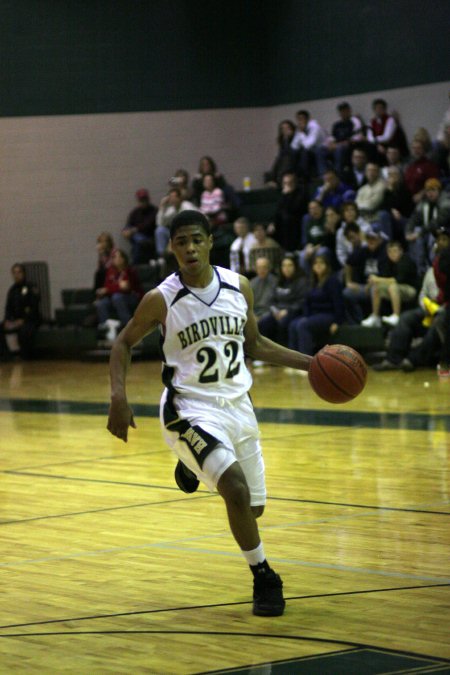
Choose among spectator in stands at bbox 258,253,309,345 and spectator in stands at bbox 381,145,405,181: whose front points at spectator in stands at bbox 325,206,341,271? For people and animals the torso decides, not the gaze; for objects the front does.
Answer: spectator in stands at bbox 381,145,405,181

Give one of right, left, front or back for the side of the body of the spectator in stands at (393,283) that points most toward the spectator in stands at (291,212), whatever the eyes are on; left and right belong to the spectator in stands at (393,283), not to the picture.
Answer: right

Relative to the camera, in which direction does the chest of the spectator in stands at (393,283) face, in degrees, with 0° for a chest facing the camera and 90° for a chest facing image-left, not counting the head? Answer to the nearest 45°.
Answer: approximately 45°

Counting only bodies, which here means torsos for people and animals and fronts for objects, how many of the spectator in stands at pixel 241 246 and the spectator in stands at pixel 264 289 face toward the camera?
2

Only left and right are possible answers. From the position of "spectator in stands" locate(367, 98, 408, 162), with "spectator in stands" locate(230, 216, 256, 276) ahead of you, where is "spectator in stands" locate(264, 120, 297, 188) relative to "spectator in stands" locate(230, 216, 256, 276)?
right

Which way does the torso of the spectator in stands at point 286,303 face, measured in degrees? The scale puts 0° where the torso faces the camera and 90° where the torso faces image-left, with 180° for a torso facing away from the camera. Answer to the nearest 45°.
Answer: approximately 45°

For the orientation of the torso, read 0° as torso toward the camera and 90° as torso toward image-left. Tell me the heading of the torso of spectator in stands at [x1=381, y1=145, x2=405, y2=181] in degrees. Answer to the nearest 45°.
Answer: approximately 45°

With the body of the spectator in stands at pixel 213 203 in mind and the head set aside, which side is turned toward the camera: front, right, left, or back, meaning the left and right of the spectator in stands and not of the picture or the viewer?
front

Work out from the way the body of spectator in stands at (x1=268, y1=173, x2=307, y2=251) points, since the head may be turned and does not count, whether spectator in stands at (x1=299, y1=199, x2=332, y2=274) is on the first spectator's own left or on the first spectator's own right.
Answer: on the first spectator's own left

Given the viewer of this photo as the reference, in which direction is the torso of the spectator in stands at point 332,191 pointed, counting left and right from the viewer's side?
facing the viewer and to the left of the viewer

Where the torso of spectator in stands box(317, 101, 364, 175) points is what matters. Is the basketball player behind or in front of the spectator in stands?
in front

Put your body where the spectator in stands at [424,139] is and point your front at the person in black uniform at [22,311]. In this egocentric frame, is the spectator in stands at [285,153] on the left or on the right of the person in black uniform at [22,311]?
right

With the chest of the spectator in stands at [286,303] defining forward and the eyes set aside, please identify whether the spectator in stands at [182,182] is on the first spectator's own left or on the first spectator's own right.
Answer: on the first spectator's own right

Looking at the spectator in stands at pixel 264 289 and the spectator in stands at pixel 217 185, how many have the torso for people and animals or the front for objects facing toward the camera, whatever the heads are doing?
2
